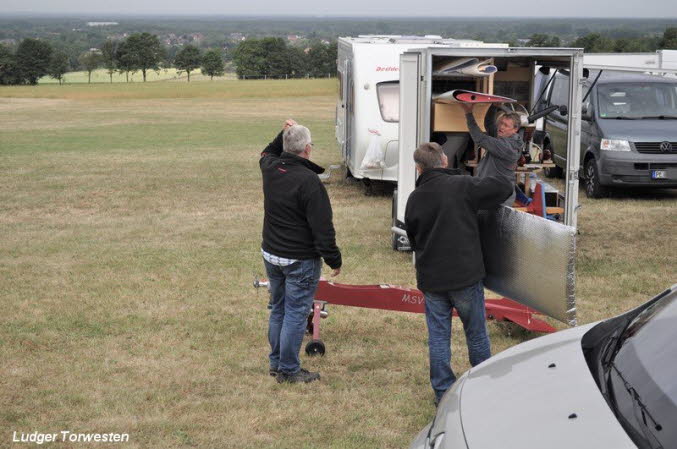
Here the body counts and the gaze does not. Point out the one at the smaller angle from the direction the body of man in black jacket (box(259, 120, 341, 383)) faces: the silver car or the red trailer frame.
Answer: the red trailer frame

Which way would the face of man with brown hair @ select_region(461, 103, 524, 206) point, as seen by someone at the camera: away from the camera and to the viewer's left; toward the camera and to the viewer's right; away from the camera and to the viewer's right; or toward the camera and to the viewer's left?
toward the camera and to the viewer's left

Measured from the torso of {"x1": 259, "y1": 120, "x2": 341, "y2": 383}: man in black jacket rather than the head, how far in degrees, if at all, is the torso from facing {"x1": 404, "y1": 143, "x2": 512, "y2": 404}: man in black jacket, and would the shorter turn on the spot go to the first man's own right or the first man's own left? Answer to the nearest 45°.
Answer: approximately 90° to the first man's own right

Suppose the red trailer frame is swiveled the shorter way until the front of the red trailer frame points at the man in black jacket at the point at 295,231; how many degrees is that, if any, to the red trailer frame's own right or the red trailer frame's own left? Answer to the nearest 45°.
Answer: approximately 45° to the red trailer frame's own left

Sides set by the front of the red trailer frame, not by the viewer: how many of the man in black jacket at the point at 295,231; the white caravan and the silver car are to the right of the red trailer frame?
1

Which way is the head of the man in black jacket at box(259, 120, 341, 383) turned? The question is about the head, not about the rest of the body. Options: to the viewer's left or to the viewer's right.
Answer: to the viewer's right

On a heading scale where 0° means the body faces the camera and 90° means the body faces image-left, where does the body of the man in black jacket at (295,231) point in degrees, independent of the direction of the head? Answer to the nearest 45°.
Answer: approximately 225°

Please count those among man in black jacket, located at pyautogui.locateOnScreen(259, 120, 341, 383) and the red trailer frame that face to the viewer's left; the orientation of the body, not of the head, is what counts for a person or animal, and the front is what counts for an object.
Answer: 1

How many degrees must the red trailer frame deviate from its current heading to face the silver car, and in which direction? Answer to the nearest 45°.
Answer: approximately 90° to its left

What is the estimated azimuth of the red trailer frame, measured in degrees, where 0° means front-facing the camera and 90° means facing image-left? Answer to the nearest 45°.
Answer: approximately 90°

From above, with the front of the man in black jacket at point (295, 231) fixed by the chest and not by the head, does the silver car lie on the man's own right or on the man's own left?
on the man's own right

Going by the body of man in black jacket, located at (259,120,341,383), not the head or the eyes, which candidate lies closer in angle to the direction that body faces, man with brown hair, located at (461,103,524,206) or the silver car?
the man with brown hair

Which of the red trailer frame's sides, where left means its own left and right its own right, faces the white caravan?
right

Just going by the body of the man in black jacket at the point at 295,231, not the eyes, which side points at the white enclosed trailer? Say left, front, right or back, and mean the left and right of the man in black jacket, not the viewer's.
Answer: front
